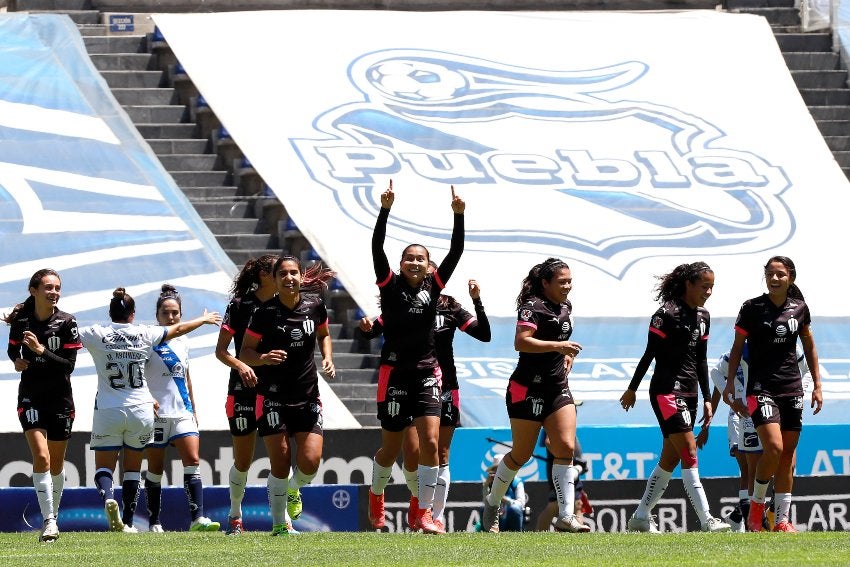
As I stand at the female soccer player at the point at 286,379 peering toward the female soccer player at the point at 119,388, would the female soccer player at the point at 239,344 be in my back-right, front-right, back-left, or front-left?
front-right

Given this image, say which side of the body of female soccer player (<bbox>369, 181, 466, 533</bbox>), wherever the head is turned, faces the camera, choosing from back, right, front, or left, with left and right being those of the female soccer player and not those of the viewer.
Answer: front

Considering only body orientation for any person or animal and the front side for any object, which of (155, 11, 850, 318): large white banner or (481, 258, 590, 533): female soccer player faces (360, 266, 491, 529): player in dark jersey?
the large white banner

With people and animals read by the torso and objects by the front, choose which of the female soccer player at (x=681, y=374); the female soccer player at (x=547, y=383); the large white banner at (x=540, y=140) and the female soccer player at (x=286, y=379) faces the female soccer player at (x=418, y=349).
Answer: the large white banner

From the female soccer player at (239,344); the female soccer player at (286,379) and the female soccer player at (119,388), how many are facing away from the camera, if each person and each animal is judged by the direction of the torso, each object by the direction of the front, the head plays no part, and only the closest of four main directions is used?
1

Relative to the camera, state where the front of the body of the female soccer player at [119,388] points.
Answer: away from the camera

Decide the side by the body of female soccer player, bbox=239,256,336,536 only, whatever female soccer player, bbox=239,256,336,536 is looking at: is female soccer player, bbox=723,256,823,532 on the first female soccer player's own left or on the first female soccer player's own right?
on the first female soccer player's own left

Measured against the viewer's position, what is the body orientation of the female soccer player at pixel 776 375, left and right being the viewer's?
facing the viewer

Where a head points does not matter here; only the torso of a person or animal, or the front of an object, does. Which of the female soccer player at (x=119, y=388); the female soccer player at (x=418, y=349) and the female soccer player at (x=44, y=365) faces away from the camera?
the female soccer player at (x=119, y=388)

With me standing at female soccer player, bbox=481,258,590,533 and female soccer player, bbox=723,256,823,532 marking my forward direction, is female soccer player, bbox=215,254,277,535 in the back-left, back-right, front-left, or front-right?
back-left

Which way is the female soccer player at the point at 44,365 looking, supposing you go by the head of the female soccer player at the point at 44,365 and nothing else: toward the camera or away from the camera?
toward the camera

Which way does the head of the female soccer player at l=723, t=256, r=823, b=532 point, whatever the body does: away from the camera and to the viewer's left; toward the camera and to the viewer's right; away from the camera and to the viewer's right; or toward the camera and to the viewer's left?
toward the camera and to the viewer's left

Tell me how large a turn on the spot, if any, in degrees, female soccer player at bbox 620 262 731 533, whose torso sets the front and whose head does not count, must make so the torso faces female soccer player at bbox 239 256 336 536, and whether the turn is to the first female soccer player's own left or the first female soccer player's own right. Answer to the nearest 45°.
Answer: approximately 90° to the first female soccer player's own right

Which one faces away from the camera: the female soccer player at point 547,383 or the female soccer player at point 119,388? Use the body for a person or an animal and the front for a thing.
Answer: the female soccer player at point 119,388
